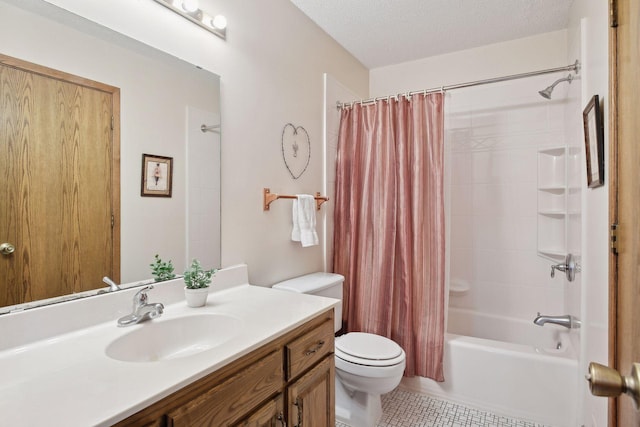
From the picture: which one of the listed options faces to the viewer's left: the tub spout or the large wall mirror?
the tub spout

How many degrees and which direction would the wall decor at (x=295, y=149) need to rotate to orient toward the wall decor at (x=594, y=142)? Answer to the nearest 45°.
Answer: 0° — it already faces it

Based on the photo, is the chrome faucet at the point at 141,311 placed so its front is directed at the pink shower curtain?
no

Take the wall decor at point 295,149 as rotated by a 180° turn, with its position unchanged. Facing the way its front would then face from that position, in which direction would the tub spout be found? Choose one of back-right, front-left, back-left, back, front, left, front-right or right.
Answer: back-right

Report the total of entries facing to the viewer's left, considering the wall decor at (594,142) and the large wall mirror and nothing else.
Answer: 1

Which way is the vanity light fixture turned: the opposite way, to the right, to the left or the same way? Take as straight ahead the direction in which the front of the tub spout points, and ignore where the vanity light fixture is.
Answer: the opposite way

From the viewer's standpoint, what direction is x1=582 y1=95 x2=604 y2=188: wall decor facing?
to the viewer's left

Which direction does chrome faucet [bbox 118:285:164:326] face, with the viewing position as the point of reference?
facing the viewer and to the right of the viewer

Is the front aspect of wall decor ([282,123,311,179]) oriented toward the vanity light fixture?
no

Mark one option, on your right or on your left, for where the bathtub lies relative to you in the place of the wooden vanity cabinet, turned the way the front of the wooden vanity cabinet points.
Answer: on your left

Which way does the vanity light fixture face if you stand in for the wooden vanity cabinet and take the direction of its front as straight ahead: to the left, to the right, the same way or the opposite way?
the same way

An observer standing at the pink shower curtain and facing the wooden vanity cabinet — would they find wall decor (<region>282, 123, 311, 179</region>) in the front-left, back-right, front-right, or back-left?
front-right

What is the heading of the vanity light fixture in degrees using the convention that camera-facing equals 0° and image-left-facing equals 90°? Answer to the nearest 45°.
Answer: approximately 315°

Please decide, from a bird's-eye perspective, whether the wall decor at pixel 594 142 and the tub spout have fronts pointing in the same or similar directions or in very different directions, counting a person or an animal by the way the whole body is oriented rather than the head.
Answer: same or similar directions

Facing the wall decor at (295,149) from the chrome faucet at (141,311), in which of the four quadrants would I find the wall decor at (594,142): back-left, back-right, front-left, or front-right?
front-right
